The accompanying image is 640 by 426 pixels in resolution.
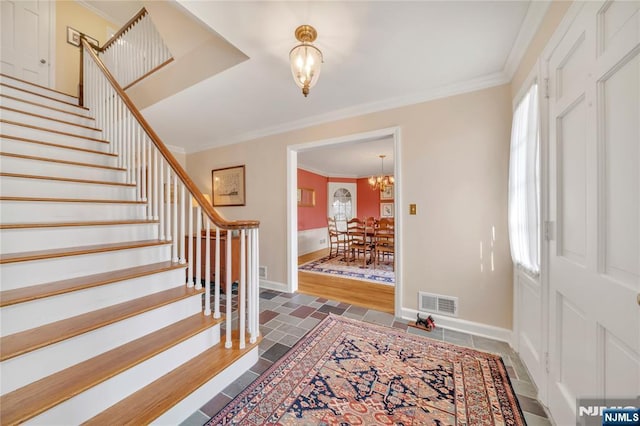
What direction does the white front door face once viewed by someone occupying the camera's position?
facing to the left of the viewer

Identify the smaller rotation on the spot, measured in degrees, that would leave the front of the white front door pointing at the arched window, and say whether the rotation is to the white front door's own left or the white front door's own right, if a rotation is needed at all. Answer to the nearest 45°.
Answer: approximately 45° to the white front door's own right

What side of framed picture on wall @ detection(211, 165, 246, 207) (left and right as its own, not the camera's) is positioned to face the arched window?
back

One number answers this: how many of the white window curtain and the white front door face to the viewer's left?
2

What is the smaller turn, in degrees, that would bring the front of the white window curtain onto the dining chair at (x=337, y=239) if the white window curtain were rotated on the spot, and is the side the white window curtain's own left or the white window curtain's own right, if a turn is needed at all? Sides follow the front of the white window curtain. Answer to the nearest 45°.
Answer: approximately 45° to the white window curtain's own right

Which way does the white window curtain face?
to the viewer's left

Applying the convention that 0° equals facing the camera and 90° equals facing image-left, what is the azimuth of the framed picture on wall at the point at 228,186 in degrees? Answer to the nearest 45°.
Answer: approximately 45°

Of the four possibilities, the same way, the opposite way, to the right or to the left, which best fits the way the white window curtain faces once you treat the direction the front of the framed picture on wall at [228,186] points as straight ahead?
to the right
